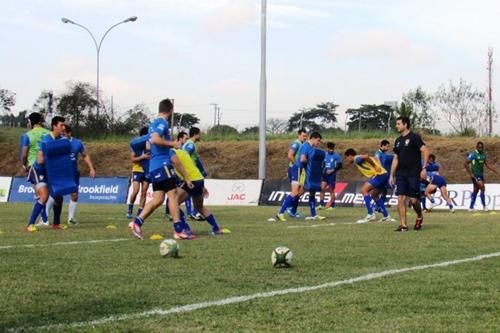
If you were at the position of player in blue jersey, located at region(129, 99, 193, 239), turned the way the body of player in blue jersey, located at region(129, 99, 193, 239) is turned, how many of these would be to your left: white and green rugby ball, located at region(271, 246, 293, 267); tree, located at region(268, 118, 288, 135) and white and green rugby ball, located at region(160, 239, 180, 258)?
1

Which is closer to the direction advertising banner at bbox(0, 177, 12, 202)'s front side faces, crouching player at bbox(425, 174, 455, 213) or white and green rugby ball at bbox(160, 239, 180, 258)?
the white and green rugby ball

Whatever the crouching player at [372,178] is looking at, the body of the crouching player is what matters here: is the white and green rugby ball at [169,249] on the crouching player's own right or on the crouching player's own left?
on the crouching player's own left

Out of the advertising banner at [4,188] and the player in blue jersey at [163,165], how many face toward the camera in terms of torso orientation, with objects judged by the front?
1

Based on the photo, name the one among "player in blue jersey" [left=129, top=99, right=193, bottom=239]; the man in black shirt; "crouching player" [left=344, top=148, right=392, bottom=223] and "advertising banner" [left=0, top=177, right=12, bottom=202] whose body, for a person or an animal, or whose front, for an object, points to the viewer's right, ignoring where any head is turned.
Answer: the player in blue jersey

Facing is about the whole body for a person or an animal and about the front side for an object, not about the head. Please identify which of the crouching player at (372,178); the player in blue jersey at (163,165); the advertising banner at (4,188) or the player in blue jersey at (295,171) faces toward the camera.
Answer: the advertising banner

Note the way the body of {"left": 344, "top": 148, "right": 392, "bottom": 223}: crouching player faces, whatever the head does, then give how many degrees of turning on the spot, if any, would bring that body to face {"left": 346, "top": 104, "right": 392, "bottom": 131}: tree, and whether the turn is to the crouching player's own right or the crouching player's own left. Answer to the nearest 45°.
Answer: approximately 90° to the crouching player's own right

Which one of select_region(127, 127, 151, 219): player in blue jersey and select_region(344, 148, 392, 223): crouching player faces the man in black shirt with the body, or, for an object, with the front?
the player in blue jersey

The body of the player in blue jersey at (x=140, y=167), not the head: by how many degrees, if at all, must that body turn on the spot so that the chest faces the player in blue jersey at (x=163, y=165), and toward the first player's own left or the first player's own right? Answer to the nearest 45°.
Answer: approximately 45° to the first player's own right

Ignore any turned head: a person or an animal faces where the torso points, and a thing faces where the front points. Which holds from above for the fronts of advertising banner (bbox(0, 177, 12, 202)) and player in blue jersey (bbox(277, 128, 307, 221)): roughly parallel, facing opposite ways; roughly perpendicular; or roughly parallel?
roughly perpendicular
